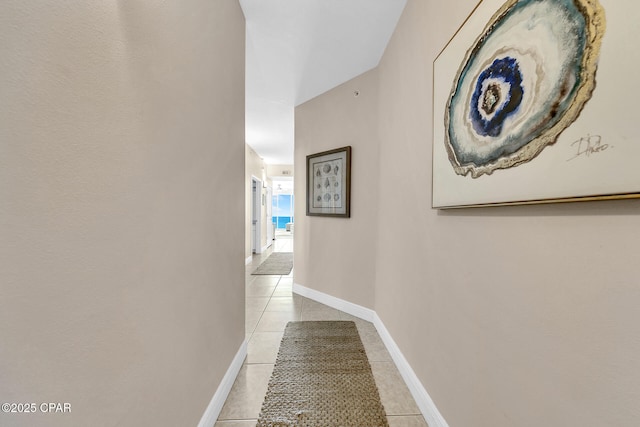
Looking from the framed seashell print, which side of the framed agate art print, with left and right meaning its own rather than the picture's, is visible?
right

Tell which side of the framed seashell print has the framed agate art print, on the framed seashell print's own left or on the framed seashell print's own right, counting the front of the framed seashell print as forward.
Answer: on the framed seashell print's own left

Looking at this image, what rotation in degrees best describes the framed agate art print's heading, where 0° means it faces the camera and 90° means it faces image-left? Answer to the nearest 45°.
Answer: approximately 45°

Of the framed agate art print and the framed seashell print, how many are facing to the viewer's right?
0

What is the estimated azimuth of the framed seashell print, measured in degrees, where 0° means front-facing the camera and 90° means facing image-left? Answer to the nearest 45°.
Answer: approximately 45°
